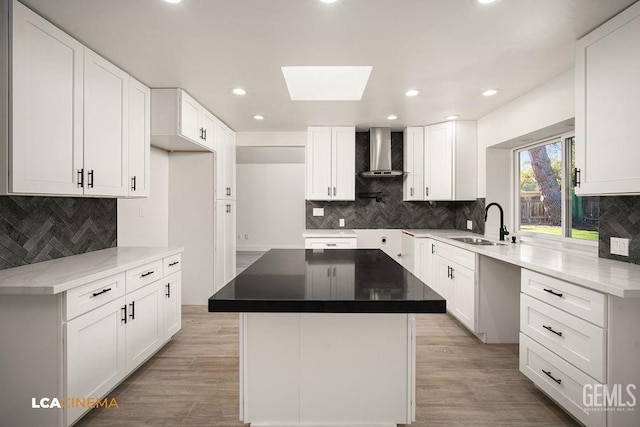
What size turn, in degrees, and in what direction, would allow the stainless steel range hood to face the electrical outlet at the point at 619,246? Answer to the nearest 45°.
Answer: approximately 45° to its left

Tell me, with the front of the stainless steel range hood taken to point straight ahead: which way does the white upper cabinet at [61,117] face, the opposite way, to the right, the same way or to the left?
to the left

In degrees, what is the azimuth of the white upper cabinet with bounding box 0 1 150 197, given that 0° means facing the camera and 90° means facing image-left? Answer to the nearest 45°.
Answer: approximately 315°

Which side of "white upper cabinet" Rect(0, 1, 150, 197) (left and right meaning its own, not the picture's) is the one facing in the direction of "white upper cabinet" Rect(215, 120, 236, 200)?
left

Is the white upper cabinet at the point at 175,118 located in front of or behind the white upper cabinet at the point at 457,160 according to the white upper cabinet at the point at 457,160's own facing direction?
in front

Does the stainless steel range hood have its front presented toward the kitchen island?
yes

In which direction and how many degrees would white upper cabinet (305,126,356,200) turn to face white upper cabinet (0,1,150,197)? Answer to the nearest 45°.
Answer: approximately 45° to its right

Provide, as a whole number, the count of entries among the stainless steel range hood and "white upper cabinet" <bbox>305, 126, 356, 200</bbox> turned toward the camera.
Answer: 2

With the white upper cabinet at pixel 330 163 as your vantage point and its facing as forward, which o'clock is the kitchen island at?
The kitchen island is roughly at 12 o'clock from the white upper cabinet.

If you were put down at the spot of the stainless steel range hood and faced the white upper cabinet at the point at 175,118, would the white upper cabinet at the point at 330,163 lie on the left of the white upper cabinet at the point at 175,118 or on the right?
right

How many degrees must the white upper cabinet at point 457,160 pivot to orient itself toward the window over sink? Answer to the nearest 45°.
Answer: approximately 90° to its left

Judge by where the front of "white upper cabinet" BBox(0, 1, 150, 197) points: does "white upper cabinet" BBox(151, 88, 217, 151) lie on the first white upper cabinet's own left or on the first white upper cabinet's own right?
on the first white upper cabinet's own left

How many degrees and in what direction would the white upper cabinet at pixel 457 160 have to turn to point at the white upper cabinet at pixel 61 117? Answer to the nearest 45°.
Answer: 0° — it already faces it

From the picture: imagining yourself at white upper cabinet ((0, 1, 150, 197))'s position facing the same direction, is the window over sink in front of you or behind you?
in front

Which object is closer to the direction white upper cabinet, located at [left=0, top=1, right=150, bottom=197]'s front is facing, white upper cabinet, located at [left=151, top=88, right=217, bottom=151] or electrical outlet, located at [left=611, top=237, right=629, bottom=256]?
the electrical outlet
